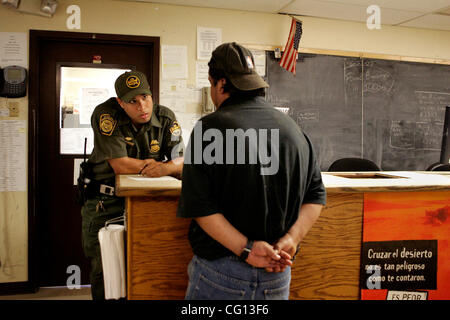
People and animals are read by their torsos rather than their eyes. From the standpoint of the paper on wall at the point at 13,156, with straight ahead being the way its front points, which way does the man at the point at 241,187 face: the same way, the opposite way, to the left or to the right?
the opposite way

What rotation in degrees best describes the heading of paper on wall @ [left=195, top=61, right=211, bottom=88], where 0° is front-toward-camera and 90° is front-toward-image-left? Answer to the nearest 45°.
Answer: approximately 0°

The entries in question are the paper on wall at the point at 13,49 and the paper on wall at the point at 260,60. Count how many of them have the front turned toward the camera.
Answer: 2

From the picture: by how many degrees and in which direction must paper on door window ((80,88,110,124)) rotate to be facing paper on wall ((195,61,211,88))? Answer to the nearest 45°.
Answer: approximately 90° to its left

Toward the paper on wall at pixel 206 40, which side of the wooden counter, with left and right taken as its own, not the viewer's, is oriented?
back

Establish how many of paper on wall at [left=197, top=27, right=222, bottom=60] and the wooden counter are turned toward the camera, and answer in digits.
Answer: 2

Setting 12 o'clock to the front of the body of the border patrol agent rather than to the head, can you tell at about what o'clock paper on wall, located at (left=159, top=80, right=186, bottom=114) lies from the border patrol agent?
The paper on wall is roughly at 8 o'clock from the border patrol agent.
